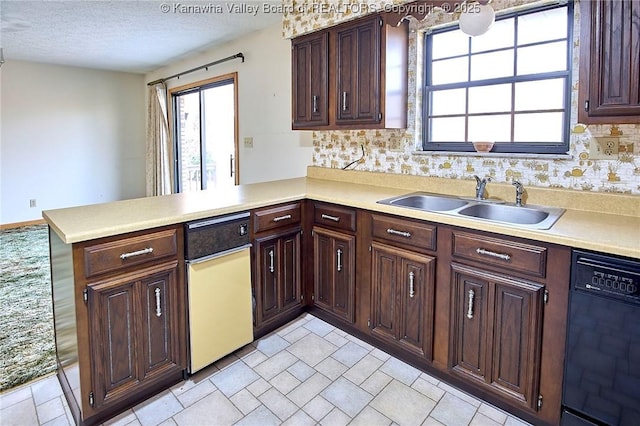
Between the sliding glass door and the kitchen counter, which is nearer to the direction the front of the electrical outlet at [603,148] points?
the kitchen counter

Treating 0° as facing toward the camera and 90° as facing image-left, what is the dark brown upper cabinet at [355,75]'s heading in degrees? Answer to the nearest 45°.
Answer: approximately 45°

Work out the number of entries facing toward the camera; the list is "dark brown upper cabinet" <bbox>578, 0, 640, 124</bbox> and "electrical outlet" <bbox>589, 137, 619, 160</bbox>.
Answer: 2

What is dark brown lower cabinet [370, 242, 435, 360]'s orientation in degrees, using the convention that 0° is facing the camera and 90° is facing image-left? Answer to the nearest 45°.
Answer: approximately 45°

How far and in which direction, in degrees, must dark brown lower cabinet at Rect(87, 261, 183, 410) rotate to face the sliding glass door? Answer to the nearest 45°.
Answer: approximately 135° to its left

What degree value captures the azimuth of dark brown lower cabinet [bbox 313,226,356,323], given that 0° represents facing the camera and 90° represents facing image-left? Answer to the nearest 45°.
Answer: approximately 45°

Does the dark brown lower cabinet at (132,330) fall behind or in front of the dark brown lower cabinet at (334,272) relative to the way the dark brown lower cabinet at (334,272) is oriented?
in front
